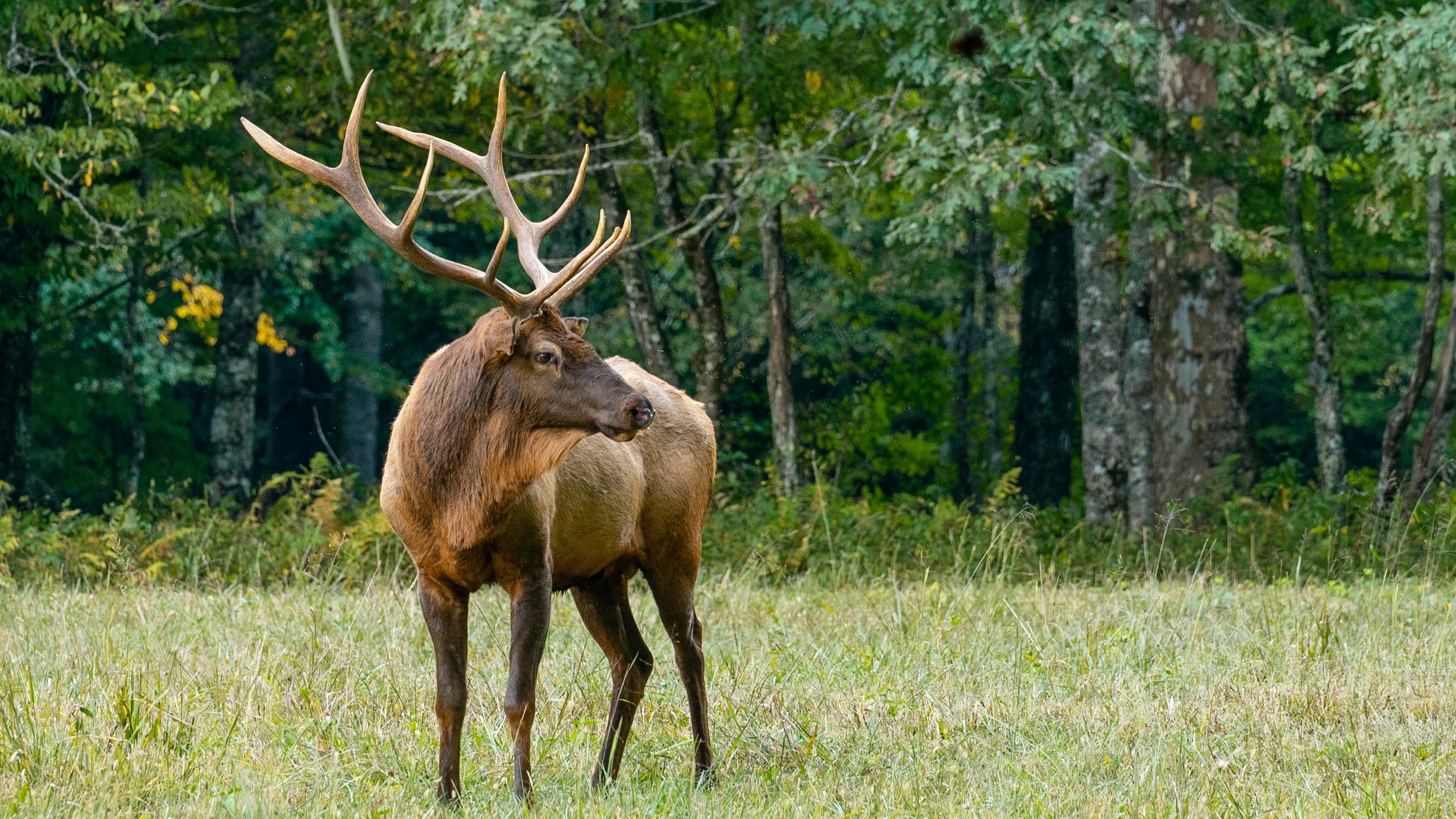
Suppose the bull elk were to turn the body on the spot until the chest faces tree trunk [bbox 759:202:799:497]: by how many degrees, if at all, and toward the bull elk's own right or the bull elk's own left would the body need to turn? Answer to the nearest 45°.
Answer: approximately 135° to the bull elk's own right

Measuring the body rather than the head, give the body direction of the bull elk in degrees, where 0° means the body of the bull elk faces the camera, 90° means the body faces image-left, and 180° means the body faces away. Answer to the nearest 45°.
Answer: approximately 45°

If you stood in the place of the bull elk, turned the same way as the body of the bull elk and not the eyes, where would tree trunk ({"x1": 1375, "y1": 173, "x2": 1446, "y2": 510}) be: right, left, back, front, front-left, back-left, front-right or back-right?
back

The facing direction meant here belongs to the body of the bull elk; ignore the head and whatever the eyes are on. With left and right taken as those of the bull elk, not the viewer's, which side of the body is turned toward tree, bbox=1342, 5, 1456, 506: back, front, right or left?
back

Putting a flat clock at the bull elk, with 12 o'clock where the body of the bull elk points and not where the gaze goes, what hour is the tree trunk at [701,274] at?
The tree trunk is roughly at 5 o'clock from the bull elk.

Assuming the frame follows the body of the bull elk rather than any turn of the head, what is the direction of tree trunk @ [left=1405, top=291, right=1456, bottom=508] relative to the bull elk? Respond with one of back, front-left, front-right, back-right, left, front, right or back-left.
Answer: back

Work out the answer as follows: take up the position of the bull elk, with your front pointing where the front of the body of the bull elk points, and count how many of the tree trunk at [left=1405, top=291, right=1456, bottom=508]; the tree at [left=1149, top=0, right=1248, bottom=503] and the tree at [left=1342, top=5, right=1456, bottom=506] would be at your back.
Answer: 3

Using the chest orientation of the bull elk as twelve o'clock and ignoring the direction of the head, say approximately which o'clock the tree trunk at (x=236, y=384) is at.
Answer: The tree trunk is roughly at 4 o'clock from the bull elk.

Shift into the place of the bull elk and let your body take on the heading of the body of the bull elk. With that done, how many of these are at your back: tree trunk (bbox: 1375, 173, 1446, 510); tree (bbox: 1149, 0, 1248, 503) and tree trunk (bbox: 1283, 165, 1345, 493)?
3

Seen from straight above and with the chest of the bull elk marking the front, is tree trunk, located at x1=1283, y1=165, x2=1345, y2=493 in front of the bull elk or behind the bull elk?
behind

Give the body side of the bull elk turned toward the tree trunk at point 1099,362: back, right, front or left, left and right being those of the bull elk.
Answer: back

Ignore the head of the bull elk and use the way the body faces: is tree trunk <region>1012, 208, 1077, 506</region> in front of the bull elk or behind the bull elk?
behind

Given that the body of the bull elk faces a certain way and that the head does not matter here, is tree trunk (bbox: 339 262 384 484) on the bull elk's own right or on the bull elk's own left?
on the bull elk's own right
